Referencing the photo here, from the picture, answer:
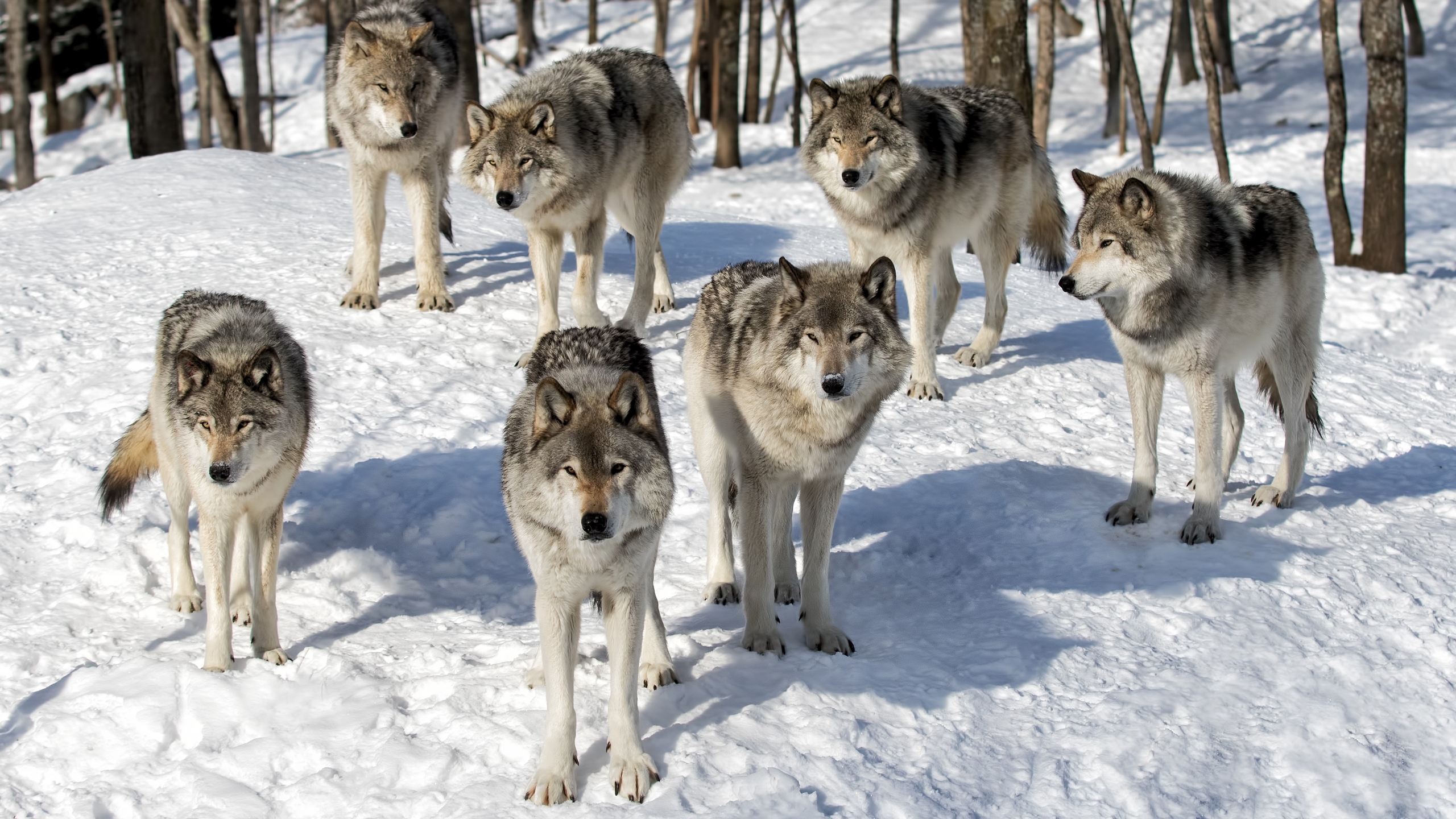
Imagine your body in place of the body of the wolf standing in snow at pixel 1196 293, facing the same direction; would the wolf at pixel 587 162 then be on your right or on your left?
on your right

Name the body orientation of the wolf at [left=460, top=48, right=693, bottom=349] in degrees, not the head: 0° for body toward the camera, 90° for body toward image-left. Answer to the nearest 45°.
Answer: approximately 45°

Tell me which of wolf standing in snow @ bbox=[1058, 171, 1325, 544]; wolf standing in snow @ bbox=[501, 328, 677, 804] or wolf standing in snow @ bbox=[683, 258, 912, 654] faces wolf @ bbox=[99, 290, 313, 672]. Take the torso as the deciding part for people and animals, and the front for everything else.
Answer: wolf standing in snow @ bbox=[1058, 171, 1325, 544]

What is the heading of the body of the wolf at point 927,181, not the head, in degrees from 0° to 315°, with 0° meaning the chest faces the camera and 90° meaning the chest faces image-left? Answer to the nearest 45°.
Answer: approximately 45°

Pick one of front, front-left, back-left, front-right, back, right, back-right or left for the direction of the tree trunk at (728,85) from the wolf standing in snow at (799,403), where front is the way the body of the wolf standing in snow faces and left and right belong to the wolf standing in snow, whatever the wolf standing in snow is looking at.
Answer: back-left

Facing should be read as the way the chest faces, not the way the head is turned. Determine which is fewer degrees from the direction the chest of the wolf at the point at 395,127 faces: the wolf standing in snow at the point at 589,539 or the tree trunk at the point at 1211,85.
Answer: the wolf standing in snow
